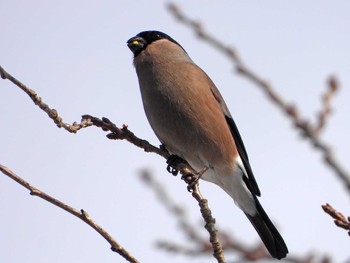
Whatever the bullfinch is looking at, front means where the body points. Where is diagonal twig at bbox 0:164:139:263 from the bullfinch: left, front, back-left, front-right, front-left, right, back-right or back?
front-right

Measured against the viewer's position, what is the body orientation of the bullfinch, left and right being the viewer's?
facing the viewer and to the left of the viewer

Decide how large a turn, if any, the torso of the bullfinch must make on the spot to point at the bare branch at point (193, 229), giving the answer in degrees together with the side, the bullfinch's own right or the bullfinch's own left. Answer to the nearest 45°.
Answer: approximately 45° to the bullfinch's own left

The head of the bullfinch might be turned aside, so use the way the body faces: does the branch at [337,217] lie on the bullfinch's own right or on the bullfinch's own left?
on the bullfinch's own left
